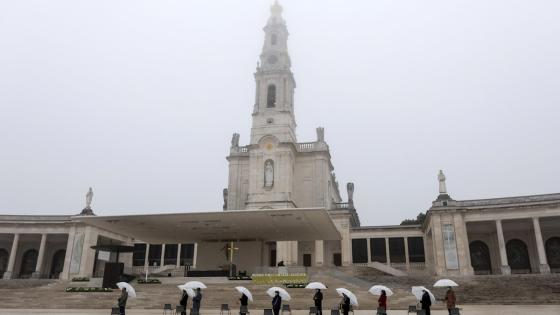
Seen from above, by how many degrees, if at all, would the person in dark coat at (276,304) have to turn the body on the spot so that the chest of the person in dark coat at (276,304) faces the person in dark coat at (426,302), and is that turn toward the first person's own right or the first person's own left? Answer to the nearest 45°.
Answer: approximately 90° to the first person's own right

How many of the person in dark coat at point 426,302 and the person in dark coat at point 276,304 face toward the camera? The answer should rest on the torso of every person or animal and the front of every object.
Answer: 0

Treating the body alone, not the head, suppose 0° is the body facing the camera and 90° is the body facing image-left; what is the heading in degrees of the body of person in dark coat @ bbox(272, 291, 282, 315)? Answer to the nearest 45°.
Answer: approximately 180°

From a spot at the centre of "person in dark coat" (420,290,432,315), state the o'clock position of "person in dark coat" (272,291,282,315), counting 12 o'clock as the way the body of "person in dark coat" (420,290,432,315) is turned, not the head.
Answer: "person in dark coat" (272,291,282,315) is roughly at 10 o'clock from "person in dark coat" (420,290,432,315).

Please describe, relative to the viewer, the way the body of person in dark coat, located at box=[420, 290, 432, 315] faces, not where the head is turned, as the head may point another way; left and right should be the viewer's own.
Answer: facing away from the viewer and to the left of the viewer
